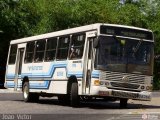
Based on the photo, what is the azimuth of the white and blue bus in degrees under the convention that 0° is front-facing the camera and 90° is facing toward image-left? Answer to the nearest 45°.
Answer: approximately 315°
